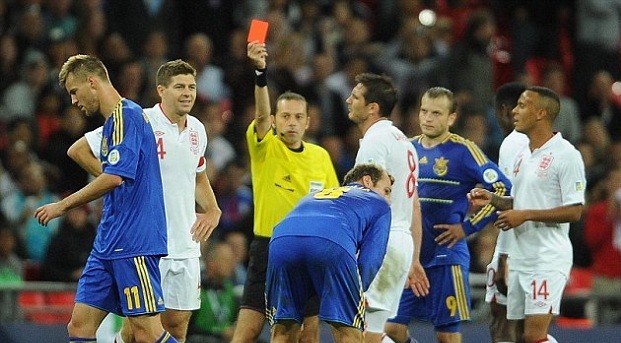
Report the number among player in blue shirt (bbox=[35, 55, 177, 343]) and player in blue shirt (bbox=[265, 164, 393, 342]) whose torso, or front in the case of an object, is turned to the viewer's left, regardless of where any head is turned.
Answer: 1

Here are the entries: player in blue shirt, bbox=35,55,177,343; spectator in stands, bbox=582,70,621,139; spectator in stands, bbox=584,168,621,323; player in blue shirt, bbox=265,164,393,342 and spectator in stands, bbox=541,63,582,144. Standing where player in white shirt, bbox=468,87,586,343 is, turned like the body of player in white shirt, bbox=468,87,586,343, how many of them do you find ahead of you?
2

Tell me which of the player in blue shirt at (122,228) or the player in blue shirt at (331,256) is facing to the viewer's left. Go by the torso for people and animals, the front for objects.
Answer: the player in blue shirt at (122,228)

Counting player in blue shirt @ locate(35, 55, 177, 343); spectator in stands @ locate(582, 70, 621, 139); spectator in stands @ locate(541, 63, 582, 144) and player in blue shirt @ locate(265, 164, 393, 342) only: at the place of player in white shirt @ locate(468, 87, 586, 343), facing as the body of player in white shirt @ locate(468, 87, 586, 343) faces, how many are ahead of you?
2

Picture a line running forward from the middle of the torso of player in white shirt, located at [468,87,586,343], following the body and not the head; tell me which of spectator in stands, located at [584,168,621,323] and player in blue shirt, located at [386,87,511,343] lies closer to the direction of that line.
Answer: the player in blue shirt

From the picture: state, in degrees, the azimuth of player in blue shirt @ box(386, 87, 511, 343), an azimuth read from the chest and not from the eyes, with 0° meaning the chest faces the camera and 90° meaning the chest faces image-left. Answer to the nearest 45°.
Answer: approximately 45°

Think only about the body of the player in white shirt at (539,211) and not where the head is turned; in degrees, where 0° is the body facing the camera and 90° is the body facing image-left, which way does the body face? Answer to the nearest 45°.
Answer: approximately 45°

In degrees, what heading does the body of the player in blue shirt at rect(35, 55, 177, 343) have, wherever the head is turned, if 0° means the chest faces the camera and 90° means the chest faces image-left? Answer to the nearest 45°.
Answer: approximately 90°
